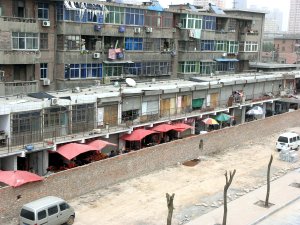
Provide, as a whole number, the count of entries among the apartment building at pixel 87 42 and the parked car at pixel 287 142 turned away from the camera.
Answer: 0

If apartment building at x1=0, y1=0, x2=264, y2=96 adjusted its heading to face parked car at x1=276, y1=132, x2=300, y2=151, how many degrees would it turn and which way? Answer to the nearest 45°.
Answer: approximately 45° to its left

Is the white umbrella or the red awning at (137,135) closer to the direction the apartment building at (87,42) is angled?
the red awning

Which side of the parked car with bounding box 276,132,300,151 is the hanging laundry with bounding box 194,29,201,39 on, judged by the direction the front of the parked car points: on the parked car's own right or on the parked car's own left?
on the parked car's own right

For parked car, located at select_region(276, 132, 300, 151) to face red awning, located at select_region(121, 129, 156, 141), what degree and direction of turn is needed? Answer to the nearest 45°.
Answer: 0° — it already faces it

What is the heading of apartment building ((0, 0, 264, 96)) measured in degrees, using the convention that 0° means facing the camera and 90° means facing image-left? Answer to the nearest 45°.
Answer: approximately 315°

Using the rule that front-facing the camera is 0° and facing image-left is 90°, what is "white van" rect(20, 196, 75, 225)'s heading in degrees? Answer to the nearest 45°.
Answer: approximately 225°

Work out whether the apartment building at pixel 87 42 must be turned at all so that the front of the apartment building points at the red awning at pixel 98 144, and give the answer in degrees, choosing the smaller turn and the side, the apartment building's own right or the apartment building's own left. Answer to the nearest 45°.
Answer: approximately 45° to the apartment building's own right

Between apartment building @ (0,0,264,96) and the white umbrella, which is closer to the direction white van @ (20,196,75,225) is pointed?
the white umbrella

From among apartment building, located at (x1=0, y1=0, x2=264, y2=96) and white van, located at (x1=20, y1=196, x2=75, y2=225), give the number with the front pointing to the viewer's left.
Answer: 0

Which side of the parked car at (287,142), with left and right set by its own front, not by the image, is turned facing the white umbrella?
right

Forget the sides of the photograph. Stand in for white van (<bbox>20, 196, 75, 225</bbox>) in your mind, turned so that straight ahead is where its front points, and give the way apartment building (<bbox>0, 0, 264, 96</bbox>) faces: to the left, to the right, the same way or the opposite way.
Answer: to the right
